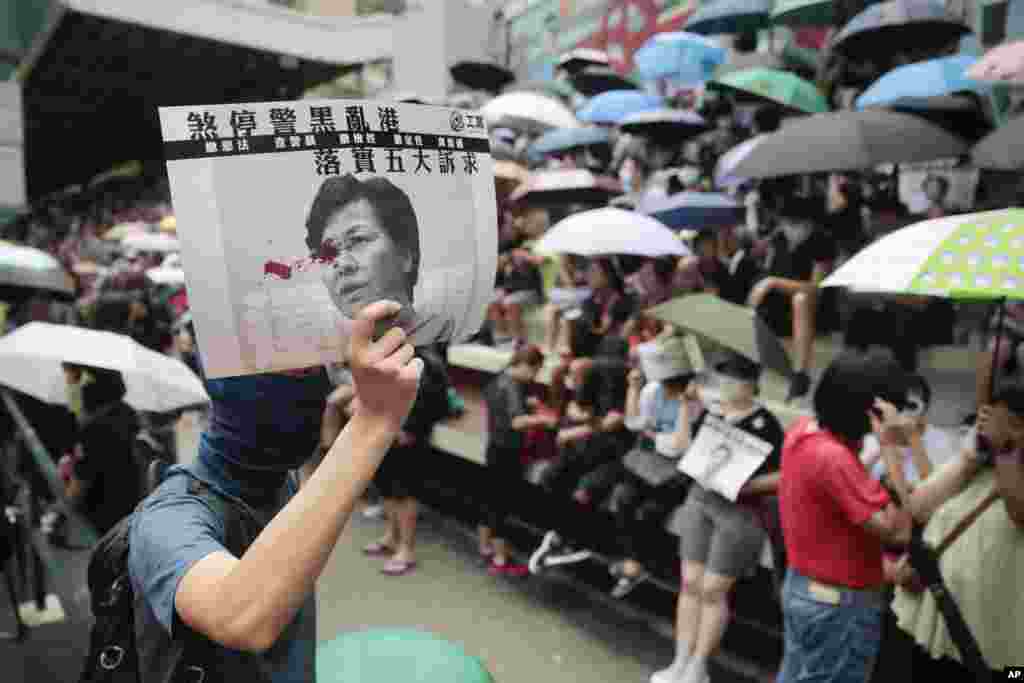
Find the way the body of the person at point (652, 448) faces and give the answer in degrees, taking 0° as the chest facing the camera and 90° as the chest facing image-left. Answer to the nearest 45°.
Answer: approximately 45°

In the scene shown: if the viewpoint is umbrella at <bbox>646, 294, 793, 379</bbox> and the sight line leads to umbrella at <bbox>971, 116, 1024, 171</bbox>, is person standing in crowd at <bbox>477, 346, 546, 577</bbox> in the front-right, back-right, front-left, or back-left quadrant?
back-left

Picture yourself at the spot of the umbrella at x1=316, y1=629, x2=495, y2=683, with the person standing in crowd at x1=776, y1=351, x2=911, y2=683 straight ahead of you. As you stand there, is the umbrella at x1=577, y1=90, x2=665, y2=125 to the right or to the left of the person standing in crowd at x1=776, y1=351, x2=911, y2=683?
left

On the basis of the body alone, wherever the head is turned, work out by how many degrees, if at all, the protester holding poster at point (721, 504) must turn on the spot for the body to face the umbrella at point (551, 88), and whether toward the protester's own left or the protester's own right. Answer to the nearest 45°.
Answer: approximately 135° to the protester's own right

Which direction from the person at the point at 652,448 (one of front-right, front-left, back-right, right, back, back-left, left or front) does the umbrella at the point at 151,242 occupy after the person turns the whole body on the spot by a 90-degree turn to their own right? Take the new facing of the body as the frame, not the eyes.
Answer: front
